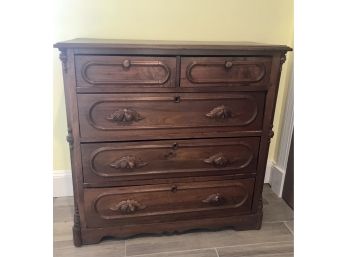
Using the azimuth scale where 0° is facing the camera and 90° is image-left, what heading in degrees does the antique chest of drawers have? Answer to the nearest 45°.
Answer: approximately 0°
